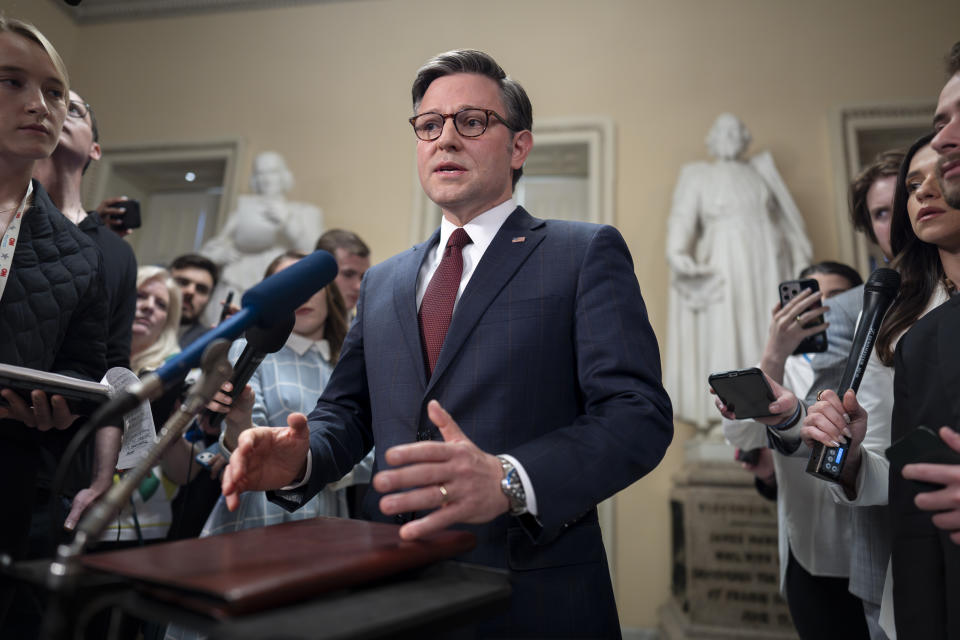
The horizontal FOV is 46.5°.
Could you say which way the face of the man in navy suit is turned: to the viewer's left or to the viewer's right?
to the viewer's left

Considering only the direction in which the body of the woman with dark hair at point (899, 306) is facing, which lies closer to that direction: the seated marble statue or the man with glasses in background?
the man with glasses in background

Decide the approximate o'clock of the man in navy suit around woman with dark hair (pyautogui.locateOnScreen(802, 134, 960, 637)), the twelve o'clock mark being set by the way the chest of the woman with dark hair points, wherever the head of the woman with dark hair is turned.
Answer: The man in navy suit is roughly at 12 o'clock from the woman with dark hair.

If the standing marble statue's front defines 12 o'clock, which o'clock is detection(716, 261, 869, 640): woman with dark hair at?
The woman with dark hair is roughly at 12 o'clock from the standing marble statue.

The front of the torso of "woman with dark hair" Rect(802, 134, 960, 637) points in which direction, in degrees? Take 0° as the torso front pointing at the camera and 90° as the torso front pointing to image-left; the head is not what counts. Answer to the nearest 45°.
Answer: approximately 45°

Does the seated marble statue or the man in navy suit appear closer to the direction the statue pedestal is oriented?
the man in navy suit

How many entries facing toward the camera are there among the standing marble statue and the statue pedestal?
2

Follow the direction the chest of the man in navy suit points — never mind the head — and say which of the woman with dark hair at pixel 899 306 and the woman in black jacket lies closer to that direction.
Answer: the woman in black jacket

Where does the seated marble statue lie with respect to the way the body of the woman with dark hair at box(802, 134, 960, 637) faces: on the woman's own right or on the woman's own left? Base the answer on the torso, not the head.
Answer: on the woman's own right

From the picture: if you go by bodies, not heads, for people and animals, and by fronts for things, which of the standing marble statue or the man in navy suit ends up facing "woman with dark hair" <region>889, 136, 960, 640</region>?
the standing marble statue

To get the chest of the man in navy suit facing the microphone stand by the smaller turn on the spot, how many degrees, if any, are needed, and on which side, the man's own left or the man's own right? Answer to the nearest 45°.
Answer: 0° — they already face it

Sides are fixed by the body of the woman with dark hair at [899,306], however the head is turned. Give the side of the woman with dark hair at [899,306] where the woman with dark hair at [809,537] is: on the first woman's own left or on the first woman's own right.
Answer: on the first woman's own right
